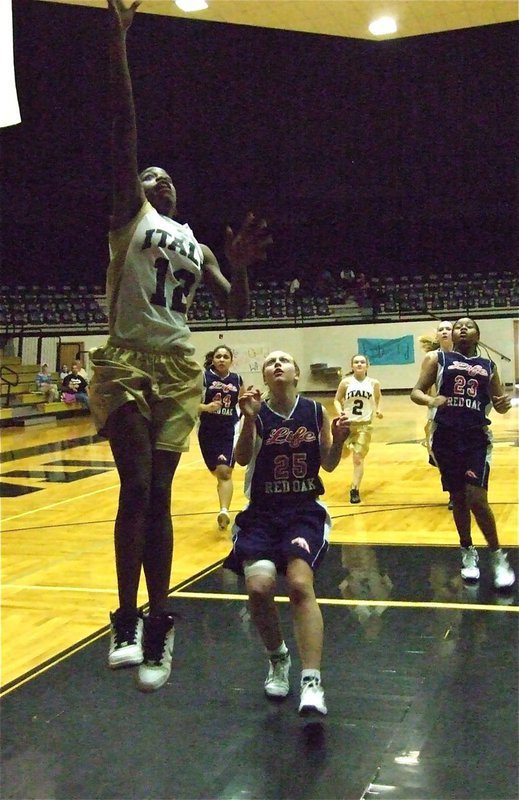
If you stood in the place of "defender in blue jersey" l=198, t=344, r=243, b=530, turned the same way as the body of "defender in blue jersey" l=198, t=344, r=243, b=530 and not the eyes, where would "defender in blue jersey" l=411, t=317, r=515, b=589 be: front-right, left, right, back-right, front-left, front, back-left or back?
front-left

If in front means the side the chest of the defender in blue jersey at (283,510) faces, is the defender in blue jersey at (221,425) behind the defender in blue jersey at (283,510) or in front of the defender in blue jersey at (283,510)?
behind

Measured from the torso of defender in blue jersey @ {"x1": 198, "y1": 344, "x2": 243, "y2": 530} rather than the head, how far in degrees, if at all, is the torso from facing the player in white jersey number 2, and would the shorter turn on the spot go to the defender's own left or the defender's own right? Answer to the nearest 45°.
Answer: approximately 135° to the defender's own left

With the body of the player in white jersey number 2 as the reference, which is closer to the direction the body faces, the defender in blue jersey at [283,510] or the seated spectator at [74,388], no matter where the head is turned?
the defender in blue jersey

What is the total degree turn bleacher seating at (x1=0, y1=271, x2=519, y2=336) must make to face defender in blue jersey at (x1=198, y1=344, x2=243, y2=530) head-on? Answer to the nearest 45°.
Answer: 0° — it already faces them

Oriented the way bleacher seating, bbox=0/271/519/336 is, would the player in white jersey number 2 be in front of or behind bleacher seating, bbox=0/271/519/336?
in front

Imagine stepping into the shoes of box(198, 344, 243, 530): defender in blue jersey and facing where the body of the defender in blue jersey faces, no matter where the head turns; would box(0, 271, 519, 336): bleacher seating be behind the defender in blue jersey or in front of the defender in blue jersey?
behind
